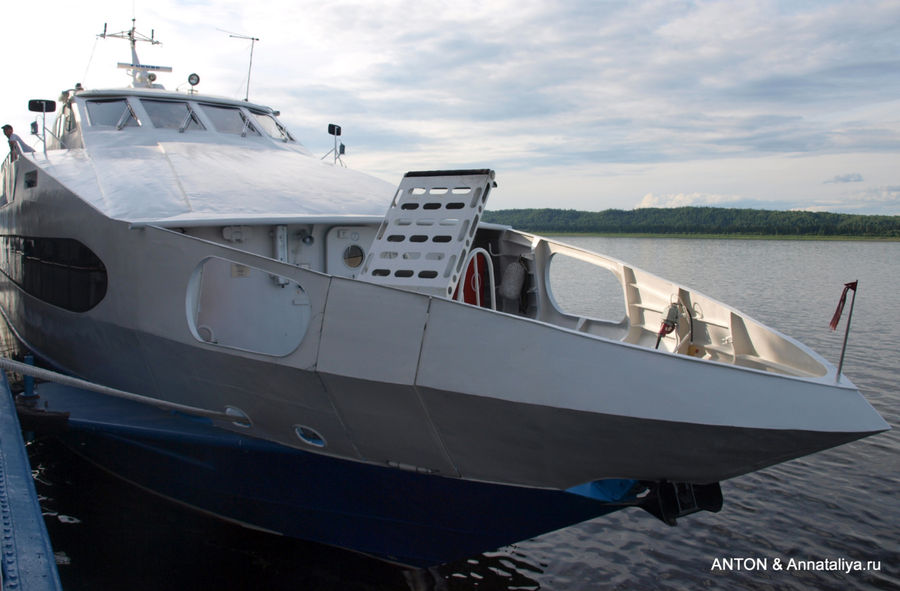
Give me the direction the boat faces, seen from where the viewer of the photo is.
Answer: facing the viewer and to the right of the viewer
